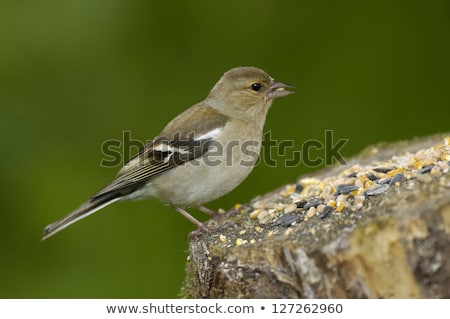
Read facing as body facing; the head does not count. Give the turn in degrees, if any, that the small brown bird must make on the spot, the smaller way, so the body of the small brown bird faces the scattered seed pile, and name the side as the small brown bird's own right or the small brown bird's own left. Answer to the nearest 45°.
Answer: approximately 45° to the small brown bird's own right

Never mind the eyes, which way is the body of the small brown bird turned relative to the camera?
to the viewer's right
